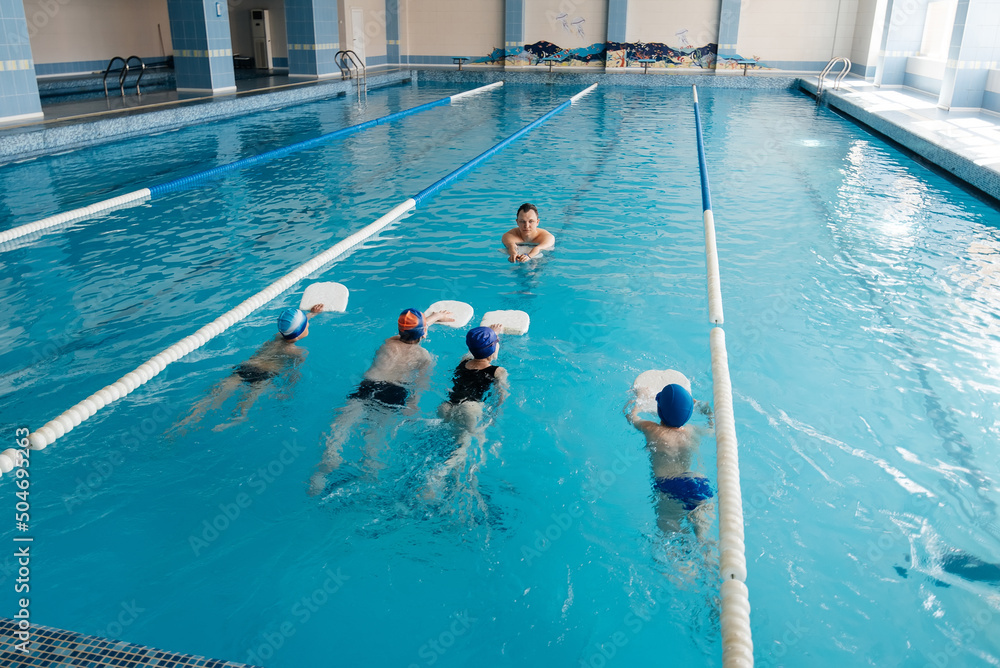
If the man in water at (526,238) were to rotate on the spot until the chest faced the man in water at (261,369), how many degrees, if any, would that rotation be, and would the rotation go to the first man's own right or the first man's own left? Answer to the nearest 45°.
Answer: approximately 45° to the first man's own right

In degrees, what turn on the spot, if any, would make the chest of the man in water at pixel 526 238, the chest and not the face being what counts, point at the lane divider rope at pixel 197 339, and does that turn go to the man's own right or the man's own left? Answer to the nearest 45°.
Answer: approximately 45° to the man's own right

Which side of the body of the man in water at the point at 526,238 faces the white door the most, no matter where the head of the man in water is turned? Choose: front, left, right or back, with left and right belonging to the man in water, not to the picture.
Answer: back

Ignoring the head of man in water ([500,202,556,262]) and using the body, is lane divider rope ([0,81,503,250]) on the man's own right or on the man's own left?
on the man's own right

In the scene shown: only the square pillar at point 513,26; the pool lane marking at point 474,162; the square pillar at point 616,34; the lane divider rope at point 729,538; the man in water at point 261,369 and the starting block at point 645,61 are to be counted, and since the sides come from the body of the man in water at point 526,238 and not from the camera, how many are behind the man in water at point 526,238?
4

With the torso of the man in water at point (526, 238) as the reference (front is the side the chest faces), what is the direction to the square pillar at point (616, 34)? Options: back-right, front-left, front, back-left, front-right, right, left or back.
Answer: back

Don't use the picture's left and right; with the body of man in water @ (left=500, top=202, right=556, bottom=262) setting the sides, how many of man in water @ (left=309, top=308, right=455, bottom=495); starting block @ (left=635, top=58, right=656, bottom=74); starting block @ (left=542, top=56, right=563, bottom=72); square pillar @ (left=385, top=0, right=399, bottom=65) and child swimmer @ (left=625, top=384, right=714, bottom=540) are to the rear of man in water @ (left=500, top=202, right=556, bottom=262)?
3

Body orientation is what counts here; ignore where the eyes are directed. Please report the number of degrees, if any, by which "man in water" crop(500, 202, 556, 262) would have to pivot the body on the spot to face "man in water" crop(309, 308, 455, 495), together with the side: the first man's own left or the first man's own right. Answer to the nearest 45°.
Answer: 0° — they already face them

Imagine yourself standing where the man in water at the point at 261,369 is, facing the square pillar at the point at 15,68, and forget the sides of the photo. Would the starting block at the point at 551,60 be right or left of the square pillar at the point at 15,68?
right

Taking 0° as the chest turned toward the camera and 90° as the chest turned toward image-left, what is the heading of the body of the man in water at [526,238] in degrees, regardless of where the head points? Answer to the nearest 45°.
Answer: approximately 0°

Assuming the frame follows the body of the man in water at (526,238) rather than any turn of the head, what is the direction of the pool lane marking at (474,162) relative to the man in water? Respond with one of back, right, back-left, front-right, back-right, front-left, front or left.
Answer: back

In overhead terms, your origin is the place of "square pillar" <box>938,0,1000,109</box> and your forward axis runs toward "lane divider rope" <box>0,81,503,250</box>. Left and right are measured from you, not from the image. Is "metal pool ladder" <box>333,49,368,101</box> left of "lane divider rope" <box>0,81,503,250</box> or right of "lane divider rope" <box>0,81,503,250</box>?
right
